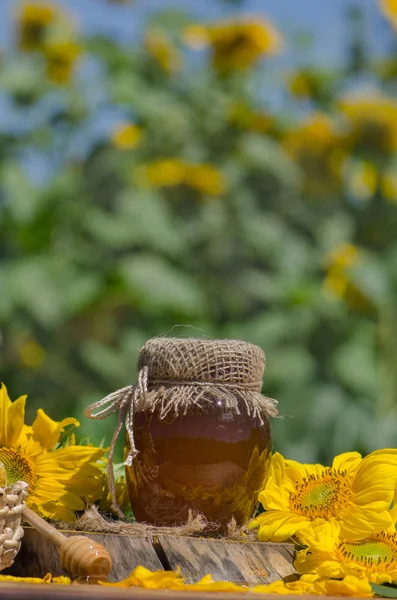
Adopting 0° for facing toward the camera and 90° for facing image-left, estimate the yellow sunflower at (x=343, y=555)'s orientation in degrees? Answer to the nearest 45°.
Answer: approximately 0°

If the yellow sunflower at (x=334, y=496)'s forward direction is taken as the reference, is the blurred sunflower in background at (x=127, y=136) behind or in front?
behind

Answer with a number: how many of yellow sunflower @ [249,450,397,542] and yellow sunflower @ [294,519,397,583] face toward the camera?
2

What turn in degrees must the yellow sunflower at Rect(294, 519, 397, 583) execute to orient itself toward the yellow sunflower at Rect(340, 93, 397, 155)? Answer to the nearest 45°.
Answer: approximately 180°

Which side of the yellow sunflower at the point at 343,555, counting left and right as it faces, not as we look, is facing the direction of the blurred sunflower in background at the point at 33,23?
back

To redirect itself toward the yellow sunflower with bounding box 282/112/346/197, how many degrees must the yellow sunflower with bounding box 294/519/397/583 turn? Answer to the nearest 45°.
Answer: approximately 180°

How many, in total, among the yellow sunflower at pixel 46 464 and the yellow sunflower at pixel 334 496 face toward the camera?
2

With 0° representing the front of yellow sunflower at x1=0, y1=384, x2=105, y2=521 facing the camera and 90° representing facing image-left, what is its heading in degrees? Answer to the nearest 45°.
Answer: approximately 0°

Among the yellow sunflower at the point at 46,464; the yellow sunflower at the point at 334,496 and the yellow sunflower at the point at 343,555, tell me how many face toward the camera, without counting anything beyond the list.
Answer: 3
